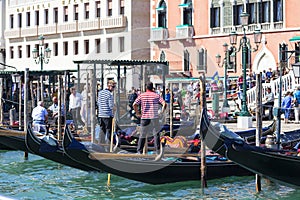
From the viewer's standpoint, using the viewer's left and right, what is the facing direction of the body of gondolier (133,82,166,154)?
facing away from the viewer

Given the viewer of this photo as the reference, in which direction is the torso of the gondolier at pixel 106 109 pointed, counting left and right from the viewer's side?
facing away from the viewer and to the right of the viewer

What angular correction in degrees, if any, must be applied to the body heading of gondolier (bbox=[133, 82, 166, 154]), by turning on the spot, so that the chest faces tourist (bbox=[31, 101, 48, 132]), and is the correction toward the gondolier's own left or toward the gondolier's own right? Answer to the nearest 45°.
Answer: approximately 45° to the gondolier's own left

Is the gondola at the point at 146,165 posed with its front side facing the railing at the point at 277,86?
no

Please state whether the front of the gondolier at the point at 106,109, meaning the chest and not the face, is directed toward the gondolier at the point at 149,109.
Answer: no

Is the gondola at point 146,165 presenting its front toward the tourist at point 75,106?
no

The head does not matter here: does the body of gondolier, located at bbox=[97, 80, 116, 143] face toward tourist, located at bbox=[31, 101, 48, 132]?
no

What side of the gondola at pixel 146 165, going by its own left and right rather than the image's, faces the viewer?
right

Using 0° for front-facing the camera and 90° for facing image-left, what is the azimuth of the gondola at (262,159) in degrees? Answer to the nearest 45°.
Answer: approximately 315°

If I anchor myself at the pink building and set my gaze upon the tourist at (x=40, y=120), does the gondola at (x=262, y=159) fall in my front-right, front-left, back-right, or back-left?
front-left

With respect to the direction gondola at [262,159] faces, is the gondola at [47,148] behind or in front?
behind

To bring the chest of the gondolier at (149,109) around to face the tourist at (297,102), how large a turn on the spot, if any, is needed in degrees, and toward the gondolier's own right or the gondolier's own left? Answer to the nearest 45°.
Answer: approximately 45° to the gondolier's own right
